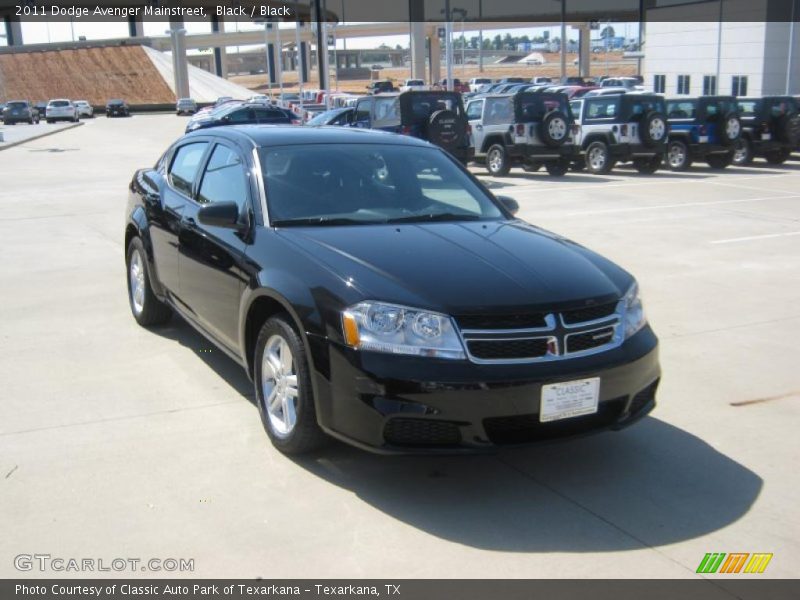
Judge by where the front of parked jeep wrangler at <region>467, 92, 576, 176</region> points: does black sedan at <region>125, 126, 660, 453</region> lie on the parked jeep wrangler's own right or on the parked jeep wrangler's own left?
on the parked jeep wrangler's own left

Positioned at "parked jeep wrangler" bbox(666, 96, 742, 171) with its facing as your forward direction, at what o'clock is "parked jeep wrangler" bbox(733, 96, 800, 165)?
"parked jeep wrangler" bbox(733, 96, 800, 165) is roughly at 3 o'clock from "parked jeep wrangler" bbox(666, 96, 742, 171).

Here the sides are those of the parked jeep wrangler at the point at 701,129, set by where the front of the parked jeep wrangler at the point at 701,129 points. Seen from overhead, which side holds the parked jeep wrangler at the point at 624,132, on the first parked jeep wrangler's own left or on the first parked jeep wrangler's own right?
on the first parked jeep wrangler's own left

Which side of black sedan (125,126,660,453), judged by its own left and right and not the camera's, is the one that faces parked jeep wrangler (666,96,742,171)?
left

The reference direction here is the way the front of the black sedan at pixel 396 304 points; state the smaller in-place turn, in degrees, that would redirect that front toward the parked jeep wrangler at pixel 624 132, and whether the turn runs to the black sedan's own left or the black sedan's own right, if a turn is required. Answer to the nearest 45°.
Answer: approximately 135° to the black sedan's own left

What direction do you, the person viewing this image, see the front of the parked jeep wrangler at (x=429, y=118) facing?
facing away from the viewer and to the left of the viewer

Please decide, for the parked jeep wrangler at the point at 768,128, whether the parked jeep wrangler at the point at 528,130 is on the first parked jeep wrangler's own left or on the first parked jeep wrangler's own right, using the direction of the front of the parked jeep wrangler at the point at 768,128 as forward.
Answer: on the first parked jeep wrangler's own left

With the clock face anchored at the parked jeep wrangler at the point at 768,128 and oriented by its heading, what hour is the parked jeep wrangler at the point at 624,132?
the parked jeep wrangler at the point at 624,132 is roughly at 9 o'clock from the parked jeep wrangler at the point at 768,128.

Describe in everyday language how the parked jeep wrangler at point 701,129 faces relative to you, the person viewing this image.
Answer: facing away from the viewer and to the left of the viewer

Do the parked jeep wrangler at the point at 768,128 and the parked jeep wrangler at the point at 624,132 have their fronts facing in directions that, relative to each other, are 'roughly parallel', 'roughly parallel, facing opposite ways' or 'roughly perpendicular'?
roughly parallel

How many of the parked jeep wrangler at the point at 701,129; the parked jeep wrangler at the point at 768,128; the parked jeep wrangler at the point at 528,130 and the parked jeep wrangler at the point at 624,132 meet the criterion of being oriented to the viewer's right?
0

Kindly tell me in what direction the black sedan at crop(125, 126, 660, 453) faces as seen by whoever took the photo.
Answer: facing the viewer and to the right of the viewer

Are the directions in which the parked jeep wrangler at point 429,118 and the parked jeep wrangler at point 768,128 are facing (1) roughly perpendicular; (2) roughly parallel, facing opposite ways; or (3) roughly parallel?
roughly parallel

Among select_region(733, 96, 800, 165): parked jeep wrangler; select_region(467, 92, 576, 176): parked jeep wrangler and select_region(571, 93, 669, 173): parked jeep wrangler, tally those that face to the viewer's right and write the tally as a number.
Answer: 0

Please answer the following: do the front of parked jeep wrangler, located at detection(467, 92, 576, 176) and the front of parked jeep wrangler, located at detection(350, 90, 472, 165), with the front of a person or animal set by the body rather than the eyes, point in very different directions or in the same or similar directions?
same or similar directions

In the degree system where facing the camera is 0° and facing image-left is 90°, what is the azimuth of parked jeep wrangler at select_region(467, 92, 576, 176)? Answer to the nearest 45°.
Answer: approximately 135°

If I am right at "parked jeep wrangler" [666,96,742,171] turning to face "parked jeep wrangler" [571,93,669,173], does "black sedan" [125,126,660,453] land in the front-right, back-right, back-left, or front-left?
front-left
